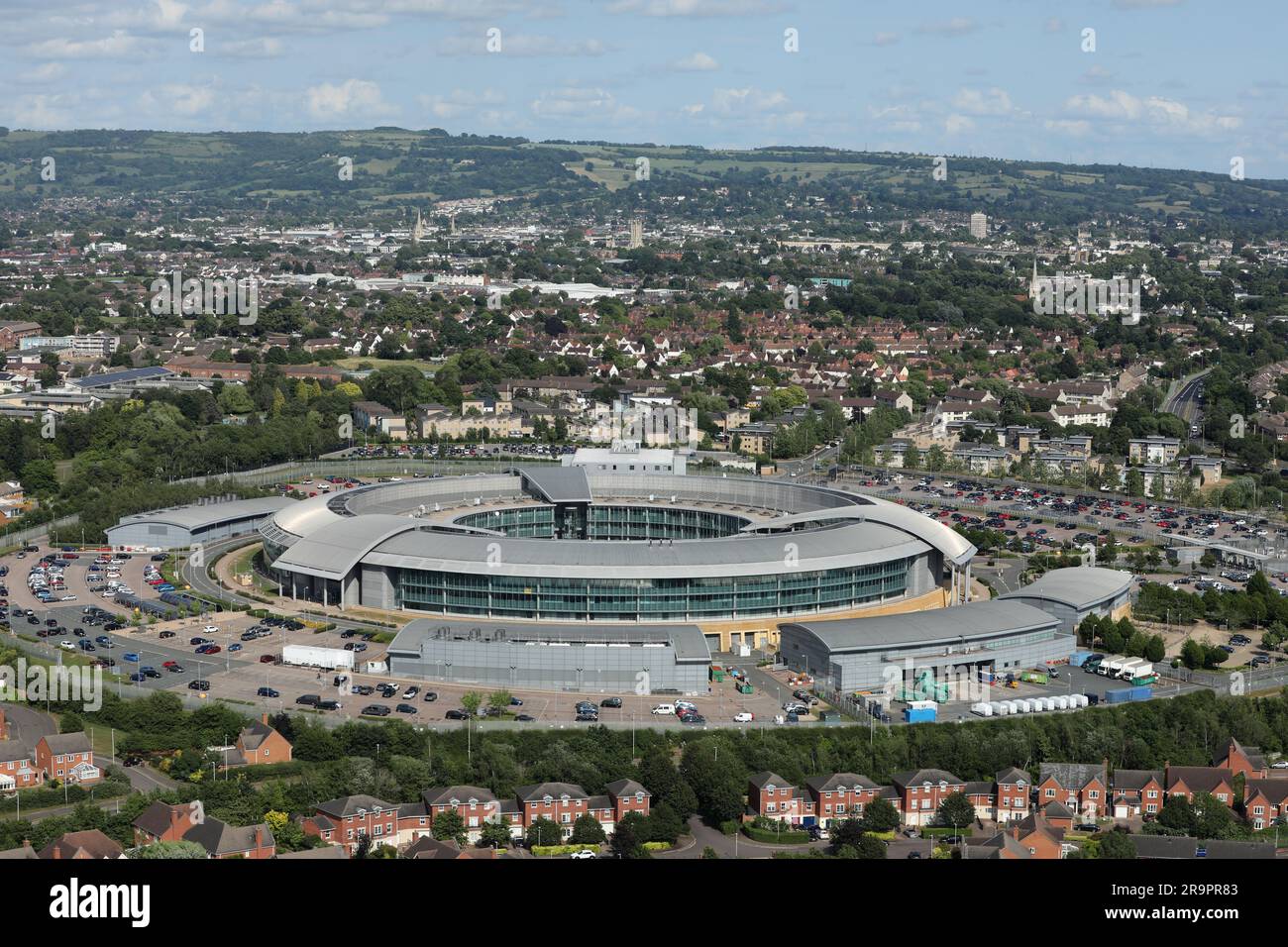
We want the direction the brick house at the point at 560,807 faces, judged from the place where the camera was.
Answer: facing the viewer

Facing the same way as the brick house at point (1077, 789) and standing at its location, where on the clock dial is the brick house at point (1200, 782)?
the brick house at point (1200, 782) is roughly at 8 o'clock from the brick house at point (1077, 789).

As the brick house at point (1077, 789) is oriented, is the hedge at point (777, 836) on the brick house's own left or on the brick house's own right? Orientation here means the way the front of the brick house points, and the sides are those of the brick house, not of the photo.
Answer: on the brick house's own right

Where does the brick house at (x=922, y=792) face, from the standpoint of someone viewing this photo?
facing the viewer

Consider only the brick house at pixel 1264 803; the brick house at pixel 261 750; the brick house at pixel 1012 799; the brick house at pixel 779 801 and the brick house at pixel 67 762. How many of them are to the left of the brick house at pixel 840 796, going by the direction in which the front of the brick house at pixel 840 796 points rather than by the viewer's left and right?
2

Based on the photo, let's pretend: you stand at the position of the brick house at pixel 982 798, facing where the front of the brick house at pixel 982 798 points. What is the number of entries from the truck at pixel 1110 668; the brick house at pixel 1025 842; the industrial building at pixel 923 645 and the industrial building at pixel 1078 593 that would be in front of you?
1

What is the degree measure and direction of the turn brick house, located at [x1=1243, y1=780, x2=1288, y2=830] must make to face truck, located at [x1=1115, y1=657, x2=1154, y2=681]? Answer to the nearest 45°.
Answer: approximately 180°

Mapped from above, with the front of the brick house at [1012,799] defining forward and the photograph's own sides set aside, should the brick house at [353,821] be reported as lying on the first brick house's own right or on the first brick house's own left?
on the first brick house's own right

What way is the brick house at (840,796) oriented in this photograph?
toward the camera

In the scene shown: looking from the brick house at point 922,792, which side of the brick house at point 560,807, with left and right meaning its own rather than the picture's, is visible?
left
